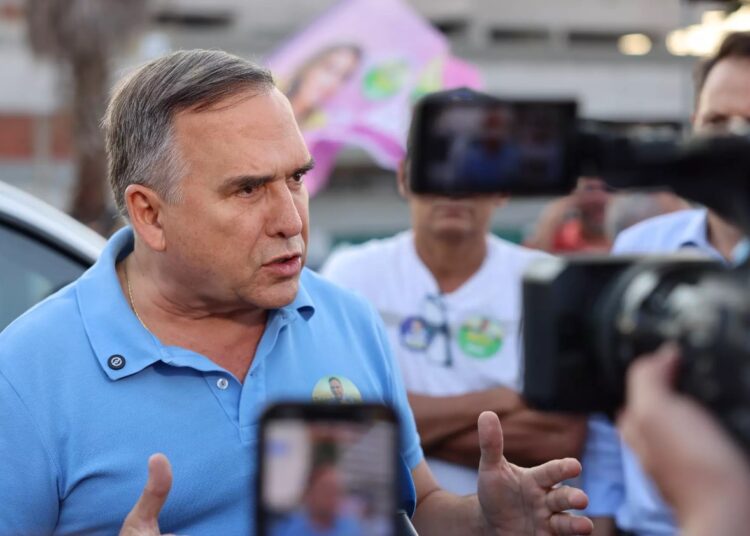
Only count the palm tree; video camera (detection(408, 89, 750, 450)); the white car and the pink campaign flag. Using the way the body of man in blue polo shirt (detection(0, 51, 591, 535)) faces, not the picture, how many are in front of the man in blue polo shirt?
1

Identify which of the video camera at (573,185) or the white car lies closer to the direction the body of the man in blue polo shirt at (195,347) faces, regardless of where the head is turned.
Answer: the video camera

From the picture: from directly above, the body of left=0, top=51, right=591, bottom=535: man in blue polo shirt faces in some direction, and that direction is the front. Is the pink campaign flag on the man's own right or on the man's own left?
on the man's own left

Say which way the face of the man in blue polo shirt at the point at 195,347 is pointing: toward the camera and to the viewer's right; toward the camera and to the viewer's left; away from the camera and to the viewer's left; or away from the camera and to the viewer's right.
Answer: toward the camera and to the viewer's right

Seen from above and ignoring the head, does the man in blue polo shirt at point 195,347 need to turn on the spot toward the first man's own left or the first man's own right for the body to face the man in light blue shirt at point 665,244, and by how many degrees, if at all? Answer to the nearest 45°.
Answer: approximately 90° to the first man's own left

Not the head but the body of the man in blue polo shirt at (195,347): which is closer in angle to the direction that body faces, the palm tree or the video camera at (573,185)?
the video camera

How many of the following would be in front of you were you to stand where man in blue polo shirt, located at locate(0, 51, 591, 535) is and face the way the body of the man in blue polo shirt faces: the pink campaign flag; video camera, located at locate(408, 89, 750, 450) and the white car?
1

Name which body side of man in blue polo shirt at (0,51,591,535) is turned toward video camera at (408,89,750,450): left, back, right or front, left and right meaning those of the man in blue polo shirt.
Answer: front

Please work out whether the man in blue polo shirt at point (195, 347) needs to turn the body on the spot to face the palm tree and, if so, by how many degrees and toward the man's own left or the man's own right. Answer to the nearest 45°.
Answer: approximately 135° to the man's own left
